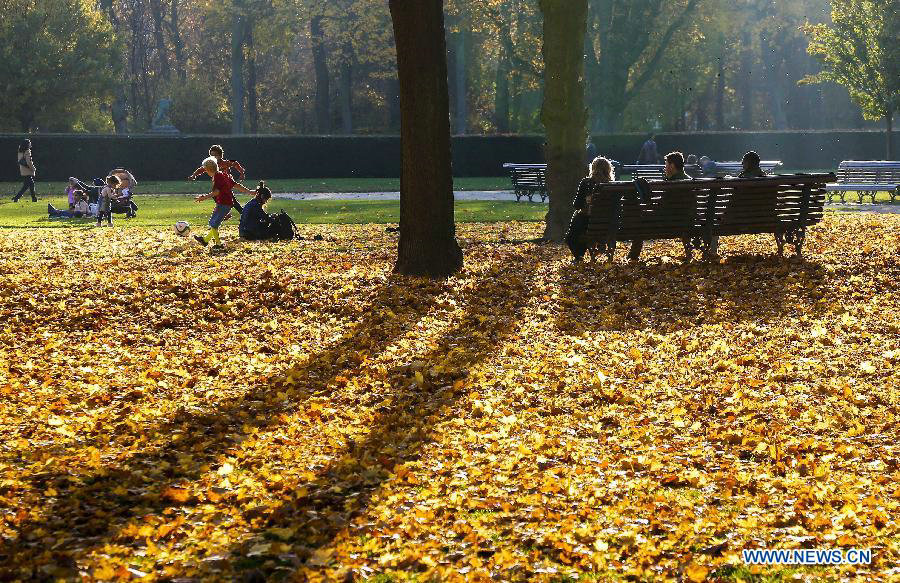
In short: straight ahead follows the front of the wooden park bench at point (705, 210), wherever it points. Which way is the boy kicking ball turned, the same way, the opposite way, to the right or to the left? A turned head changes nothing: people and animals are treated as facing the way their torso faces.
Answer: to the left

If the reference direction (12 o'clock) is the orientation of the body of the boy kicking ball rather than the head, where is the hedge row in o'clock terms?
The hedge row is roughly at 3 o'clock from the boy kicking ball.

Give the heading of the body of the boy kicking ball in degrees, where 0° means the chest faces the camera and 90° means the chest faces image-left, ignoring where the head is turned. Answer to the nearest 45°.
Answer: approximately 90°

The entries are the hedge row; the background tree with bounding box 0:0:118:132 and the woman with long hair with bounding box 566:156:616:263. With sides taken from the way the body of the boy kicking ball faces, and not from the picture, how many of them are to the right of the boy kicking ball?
2

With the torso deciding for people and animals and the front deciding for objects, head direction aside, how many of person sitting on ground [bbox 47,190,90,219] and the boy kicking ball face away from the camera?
0

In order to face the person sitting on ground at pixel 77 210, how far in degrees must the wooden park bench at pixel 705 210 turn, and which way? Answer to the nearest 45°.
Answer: approximately 45° to its left

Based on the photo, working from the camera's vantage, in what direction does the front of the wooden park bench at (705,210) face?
facing away from the viewer

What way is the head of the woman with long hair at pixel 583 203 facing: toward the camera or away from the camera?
away from the camera

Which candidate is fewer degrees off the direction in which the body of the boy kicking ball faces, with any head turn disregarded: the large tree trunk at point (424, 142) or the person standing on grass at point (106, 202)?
the person standing on grass

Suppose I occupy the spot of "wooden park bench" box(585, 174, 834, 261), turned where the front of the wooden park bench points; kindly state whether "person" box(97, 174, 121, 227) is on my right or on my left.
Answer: on my left

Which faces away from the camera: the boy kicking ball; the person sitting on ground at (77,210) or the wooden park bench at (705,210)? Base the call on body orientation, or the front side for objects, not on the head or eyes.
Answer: the wooden park bench

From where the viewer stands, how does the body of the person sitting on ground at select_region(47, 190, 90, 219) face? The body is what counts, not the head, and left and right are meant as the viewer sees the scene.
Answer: facing to the left of the viewer
